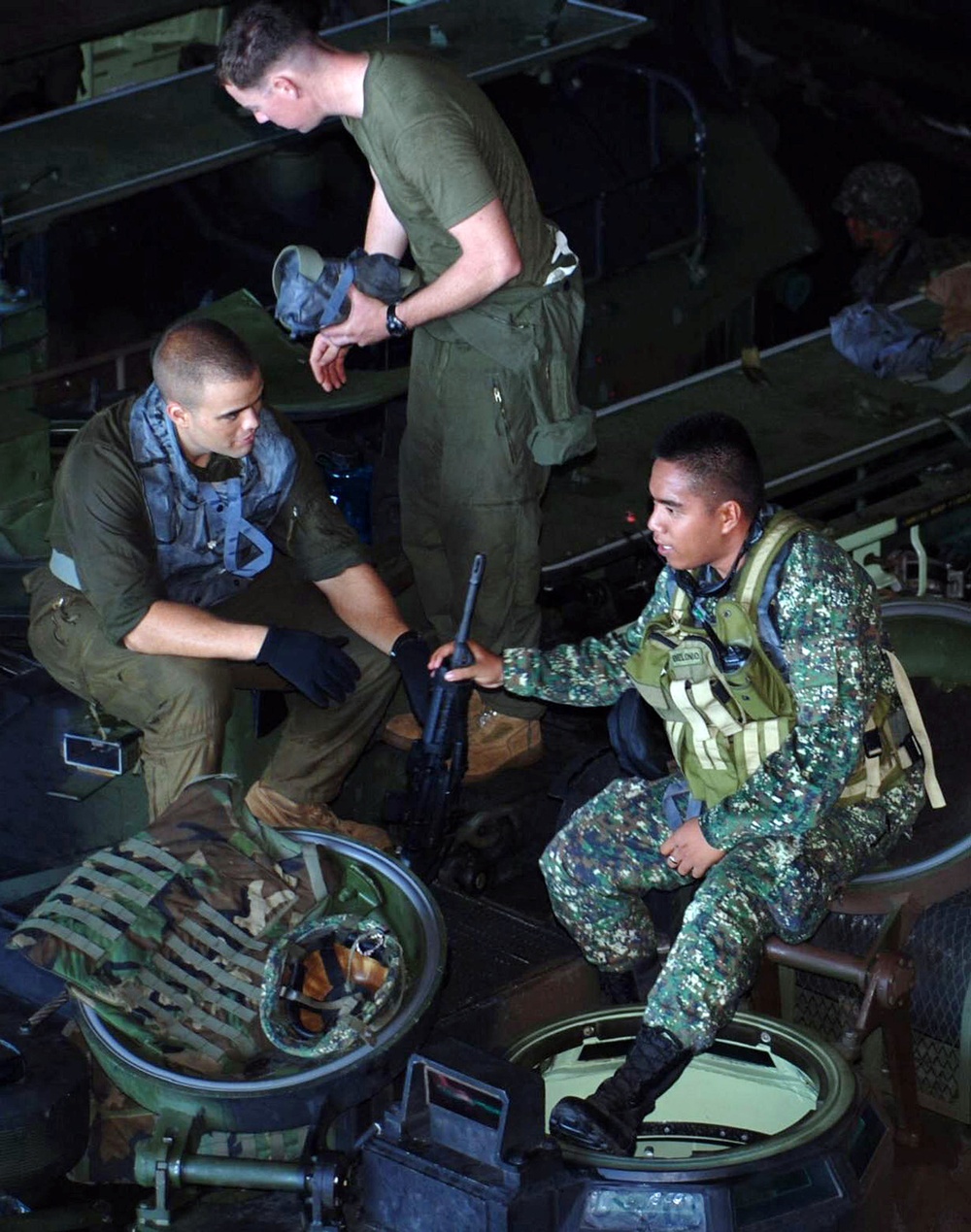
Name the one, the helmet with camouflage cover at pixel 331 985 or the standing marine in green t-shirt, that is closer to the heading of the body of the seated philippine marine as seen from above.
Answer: the helmet with camouflage cover

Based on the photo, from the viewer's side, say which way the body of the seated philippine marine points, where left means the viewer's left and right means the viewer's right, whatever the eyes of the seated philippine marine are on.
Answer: facing the viewer and to the left of the viewer

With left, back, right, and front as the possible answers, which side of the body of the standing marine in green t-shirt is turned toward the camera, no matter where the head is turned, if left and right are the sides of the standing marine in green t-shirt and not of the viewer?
left

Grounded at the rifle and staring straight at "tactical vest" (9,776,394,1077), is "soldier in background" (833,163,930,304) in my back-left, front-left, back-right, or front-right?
back-right

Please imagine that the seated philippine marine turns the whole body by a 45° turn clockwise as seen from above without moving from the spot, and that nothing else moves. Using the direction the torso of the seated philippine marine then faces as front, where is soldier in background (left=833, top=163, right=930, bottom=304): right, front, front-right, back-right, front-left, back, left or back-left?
right
